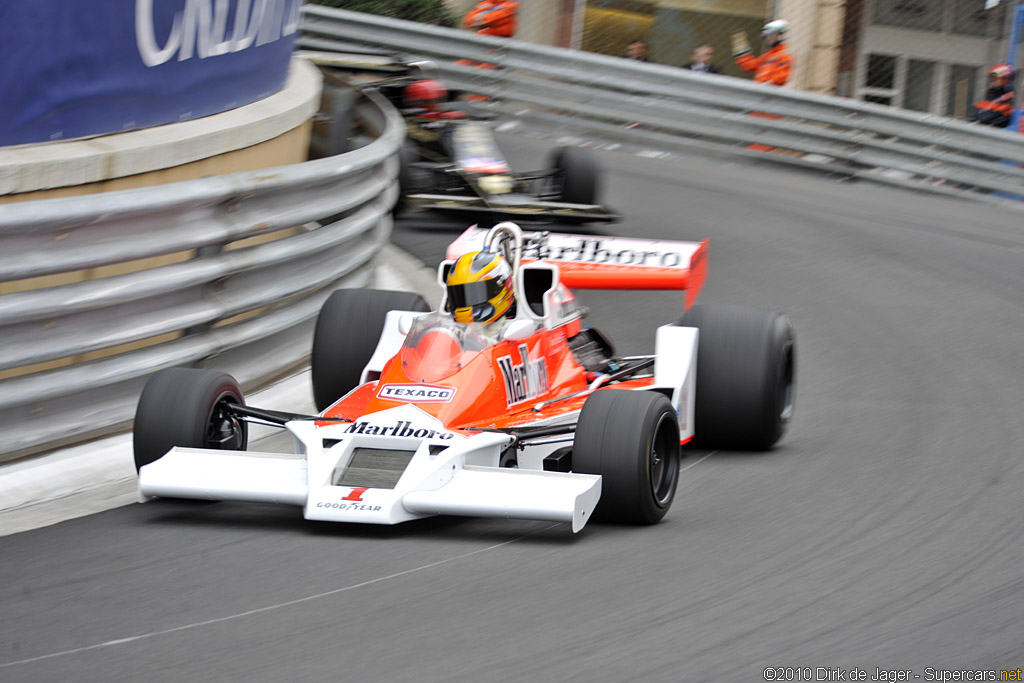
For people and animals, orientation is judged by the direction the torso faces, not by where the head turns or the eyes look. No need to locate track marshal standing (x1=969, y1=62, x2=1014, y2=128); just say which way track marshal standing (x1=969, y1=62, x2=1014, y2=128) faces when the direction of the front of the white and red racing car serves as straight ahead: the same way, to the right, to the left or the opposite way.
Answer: the same way

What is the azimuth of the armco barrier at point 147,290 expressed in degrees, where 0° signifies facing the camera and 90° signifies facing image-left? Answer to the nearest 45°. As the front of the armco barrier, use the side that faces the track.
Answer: approximately 315°

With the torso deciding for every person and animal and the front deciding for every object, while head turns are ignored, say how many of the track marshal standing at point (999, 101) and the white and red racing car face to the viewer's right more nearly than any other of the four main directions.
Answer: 0

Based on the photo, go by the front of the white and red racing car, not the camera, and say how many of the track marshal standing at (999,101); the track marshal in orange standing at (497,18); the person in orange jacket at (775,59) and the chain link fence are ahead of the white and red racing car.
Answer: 0

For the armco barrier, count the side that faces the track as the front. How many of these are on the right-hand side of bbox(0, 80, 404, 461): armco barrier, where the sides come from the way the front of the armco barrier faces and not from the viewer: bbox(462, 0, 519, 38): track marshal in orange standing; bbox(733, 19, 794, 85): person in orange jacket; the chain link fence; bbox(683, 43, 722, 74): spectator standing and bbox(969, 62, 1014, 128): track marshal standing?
0

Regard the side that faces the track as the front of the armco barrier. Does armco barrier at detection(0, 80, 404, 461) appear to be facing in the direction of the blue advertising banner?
no

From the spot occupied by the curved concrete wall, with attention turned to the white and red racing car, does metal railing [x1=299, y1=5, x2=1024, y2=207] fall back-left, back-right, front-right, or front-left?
back-left

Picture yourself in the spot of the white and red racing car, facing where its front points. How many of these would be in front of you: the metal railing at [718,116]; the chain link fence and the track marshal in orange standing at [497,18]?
0

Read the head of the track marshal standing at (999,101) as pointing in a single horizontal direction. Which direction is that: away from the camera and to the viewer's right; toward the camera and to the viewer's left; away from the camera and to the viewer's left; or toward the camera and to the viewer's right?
toward the camera and to the viewer's left

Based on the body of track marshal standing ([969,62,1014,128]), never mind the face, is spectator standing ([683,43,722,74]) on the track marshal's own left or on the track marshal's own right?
on the track marshal's own right

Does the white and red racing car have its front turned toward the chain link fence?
no

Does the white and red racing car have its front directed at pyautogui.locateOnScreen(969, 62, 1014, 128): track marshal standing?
no

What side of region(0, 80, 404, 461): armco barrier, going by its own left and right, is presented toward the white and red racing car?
front

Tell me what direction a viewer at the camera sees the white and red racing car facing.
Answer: facing the viewer and to the left of the viewer
